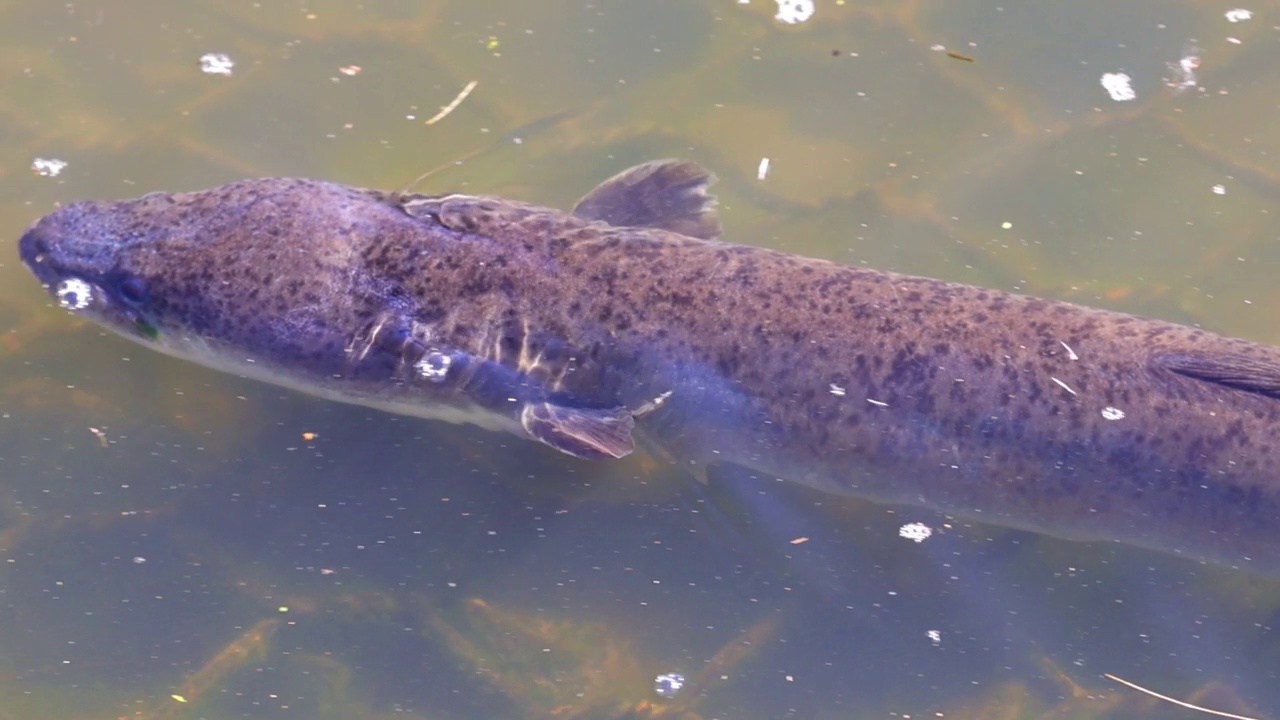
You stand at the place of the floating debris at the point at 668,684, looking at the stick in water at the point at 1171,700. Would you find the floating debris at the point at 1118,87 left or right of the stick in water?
left

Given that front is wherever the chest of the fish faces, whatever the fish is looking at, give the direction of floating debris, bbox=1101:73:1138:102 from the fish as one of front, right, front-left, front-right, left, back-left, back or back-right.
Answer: back-right

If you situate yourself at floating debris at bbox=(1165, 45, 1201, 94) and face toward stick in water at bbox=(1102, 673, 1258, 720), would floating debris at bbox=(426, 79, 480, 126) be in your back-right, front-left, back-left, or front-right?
front-right

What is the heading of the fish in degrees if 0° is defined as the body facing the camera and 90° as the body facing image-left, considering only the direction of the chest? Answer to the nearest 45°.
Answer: approximately 90°

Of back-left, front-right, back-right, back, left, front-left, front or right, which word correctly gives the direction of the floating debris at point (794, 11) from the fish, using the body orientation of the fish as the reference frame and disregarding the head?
right

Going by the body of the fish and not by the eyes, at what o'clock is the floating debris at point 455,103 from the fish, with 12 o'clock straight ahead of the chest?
The floating debris is roughly at 2 o'clock from the fish.

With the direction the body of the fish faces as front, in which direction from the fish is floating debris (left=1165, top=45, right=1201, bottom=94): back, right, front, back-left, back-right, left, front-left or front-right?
back-right

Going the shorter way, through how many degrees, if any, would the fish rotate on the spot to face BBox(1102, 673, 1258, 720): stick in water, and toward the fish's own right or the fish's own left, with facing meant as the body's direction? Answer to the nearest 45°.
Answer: approximately 180°

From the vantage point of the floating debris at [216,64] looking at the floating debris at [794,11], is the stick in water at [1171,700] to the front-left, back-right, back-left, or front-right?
front-right

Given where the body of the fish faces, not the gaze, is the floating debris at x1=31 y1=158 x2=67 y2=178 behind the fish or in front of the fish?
in front
